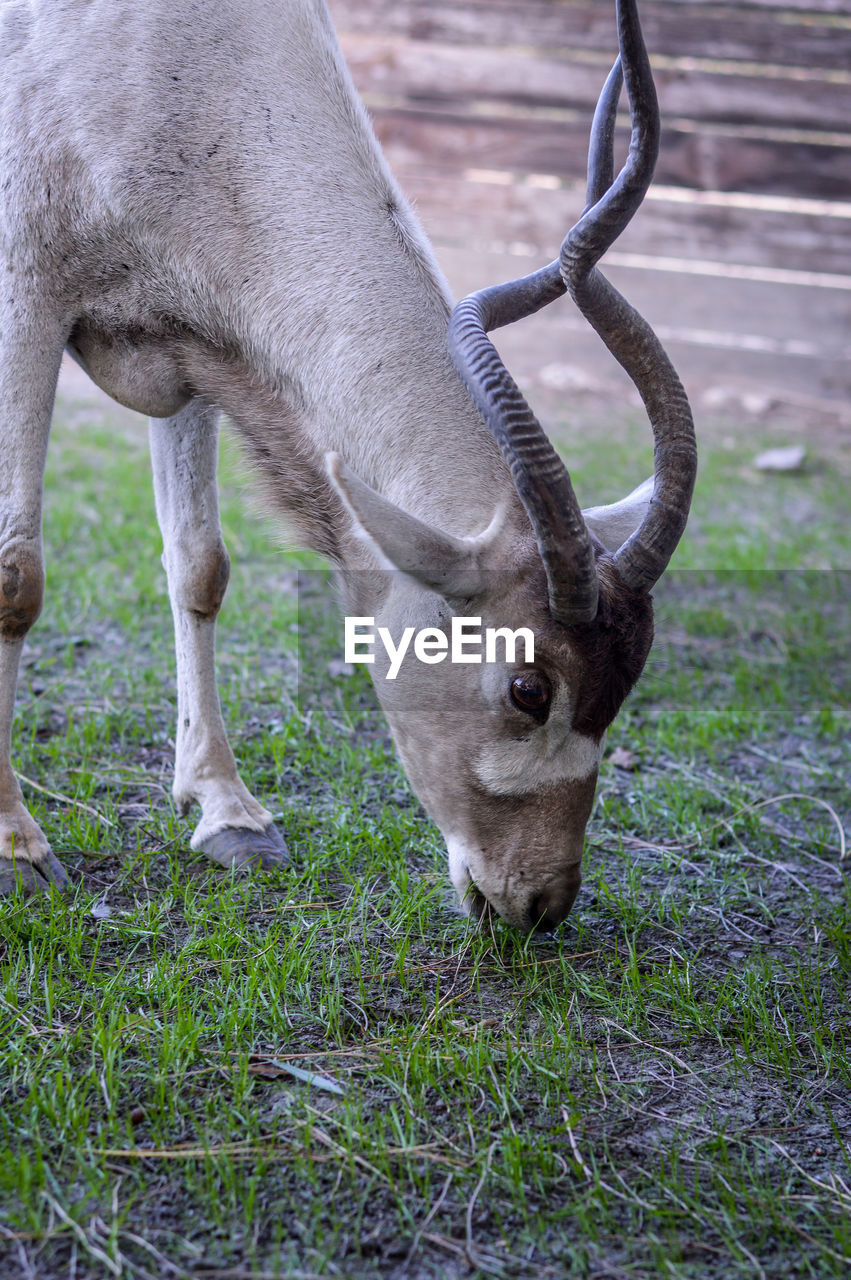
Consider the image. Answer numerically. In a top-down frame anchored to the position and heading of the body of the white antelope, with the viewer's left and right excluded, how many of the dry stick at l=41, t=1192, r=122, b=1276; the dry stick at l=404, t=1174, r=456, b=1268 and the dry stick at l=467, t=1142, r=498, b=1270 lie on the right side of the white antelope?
3

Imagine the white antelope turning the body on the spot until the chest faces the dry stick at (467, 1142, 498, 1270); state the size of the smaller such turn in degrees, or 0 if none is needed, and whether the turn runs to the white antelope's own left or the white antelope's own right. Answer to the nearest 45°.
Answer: approximately 90° to the white antelope's own right

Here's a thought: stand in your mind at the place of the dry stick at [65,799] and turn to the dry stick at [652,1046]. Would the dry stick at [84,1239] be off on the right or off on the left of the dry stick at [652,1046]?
right

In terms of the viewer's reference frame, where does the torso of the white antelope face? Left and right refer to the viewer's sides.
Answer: facing to the right of the viewer

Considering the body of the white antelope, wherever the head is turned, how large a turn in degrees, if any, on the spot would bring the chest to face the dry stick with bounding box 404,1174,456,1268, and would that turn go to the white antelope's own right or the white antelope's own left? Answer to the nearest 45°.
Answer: approximately 90° to the white antelope's own right
